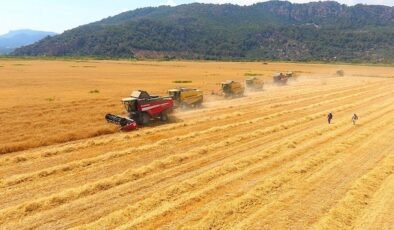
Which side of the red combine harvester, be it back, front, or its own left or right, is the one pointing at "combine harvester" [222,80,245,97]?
back

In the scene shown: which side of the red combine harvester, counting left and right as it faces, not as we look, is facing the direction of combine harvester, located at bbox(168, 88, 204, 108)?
back

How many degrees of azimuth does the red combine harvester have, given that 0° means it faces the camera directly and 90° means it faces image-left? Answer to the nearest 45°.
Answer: approximately 45°
